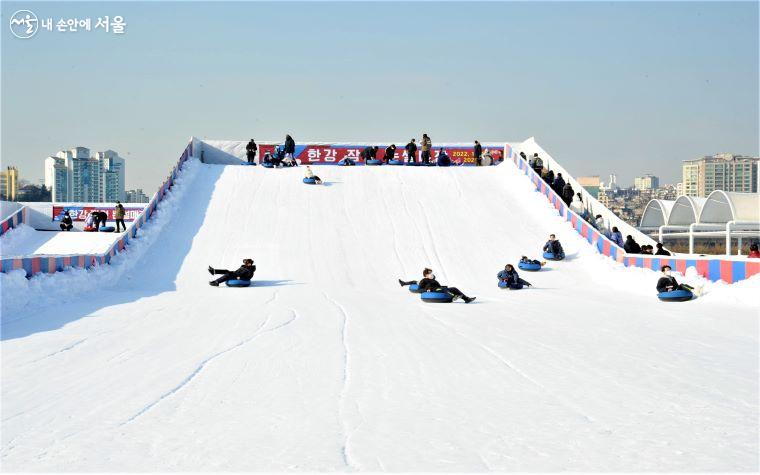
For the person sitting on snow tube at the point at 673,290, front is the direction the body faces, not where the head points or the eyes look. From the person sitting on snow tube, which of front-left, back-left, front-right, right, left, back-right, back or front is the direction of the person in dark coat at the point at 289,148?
back

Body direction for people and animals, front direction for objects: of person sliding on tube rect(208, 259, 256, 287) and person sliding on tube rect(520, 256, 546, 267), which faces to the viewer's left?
person sliding on tube rect(208, 259, 256, 287)

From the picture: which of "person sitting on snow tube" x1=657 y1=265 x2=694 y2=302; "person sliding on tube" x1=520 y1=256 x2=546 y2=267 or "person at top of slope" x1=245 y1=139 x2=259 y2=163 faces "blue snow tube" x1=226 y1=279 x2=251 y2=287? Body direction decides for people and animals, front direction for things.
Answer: the person at top of slope

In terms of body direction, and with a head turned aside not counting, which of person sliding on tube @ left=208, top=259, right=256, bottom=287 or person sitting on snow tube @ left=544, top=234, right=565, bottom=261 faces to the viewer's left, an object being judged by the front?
the person sliding on tube

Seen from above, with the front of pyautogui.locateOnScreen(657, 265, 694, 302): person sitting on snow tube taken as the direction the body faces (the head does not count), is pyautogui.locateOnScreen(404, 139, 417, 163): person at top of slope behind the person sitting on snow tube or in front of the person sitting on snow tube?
behind

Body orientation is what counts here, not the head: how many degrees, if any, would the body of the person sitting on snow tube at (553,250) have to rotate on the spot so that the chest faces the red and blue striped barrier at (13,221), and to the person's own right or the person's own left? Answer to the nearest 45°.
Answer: approximately 90° to the person's own right

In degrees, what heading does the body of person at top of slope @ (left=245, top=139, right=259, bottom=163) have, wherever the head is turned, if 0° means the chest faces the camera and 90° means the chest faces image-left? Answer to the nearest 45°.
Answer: approximately 0°

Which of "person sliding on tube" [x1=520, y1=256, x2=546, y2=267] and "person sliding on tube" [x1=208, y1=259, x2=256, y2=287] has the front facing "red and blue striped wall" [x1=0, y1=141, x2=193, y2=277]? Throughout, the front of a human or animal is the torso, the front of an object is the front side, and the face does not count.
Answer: "person sliding on tube" [x1=208, y1=259, x2=256, y2=287]

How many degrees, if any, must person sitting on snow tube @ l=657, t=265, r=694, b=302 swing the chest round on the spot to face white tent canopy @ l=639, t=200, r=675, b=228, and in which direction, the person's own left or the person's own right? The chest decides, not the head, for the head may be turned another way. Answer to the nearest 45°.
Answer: approximately 135° to the person's own left

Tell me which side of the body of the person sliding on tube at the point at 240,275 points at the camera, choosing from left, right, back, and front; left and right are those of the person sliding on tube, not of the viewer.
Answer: left
